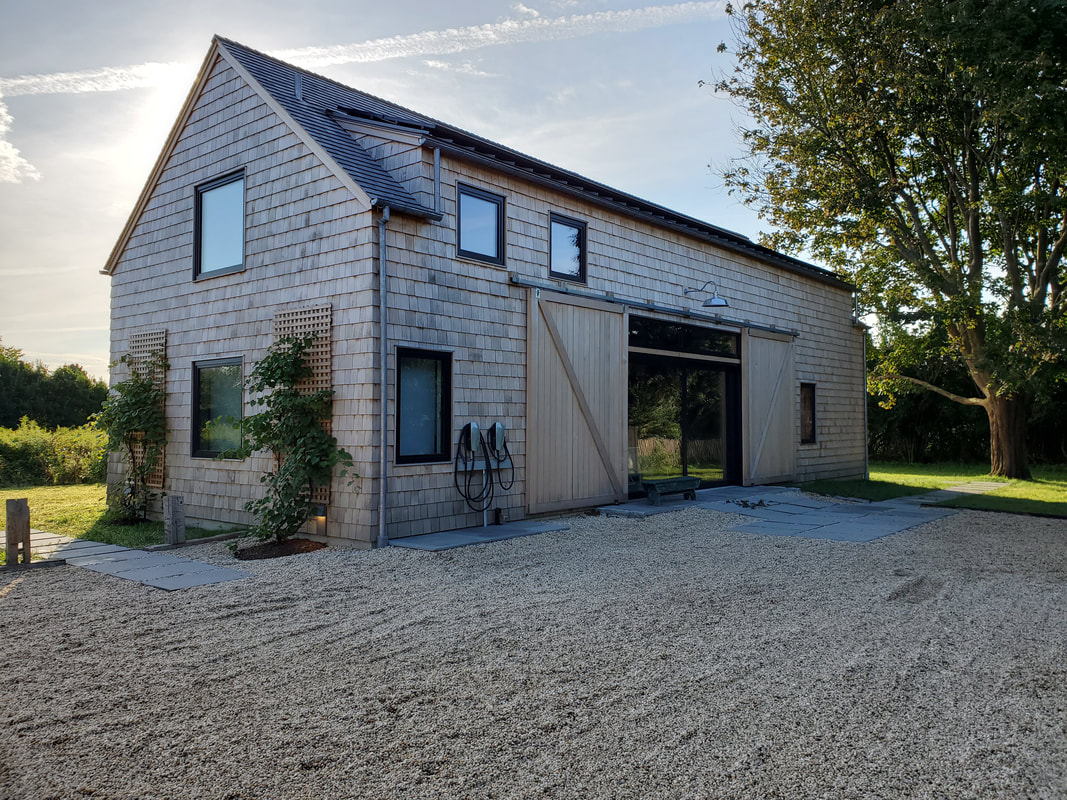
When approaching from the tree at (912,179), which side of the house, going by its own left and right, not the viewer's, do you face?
left

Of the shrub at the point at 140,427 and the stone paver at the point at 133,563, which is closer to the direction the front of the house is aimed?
the stone paver

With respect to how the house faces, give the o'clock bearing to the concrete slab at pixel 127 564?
The concrete slab is roughly at 3 o'clock from the house.

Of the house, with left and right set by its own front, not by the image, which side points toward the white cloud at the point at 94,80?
back

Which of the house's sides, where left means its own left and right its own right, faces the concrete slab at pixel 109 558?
right

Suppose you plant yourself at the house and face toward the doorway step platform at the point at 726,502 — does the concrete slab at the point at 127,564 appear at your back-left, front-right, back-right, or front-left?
back-right

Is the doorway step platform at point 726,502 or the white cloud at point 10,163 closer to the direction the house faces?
the doorway step platform

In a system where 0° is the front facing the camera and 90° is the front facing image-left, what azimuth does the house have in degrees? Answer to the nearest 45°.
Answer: approximately 315°

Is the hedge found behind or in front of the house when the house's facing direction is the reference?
behind

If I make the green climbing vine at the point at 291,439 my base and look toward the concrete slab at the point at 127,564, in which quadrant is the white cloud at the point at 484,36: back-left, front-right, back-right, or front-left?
back-right

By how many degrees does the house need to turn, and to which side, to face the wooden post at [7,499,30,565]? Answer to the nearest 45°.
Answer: approximately 90° to its right
